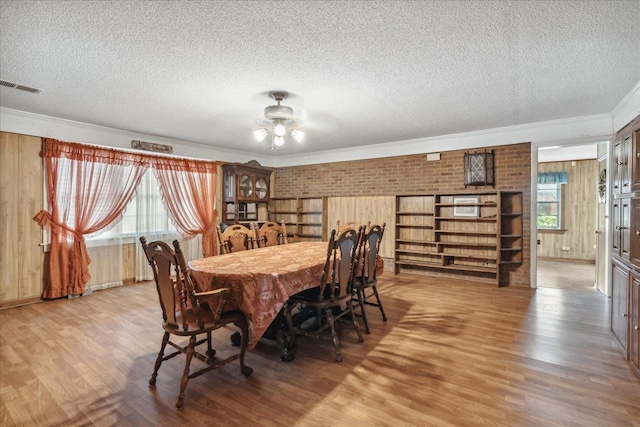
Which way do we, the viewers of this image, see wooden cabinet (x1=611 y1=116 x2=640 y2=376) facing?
facing to the left of the viewer

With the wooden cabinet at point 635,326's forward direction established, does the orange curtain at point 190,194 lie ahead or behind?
ahead

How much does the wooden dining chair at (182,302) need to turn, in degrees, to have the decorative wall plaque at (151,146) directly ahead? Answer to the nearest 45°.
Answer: approximately 45° to its left

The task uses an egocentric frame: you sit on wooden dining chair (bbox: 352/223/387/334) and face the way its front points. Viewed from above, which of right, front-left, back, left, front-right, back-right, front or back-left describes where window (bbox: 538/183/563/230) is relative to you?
right

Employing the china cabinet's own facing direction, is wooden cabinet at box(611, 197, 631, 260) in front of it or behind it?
in front

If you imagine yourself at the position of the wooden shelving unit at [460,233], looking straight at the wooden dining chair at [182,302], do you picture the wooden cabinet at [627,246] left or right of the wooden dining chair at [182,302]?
left

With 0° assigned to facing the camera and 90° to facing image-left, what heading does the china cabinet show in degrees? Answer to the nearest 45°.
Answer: approximately 315°

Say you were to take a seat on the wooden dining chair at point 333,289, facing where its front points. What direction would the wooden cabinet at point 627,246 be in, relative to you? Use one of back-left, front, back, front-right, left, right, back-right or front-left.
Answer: back-right

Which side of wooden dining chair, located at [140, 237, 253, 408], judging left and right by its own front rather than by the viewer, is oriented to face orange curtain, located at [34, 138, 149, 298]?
left

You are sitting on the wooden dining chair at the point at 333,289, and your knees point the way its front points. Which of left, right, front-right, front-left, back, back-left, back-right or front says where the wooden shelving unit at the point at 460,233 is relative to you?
right

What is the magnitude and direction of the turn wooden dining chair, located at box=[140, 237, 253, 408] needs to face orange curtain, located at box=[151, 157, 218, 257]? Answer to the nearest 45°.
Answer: approximately 45° to its left

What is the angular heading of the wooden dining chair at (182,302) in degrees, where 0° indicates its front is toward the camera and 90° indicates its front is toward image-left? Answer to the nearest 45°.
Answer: approximately 225°

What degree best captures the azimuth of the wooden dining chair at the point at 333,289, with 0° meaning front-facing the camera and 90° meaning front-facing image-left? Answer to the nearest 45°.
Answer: approximately 135°
